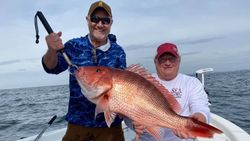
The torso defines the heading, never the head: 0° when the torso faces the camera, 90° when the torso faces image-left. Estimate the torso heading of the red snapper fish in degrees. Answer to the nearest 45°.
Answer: approximately 90°

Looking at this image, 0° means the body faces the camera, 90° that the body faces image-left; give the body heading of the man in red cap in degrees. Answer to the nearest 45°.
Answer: approximately 0°
